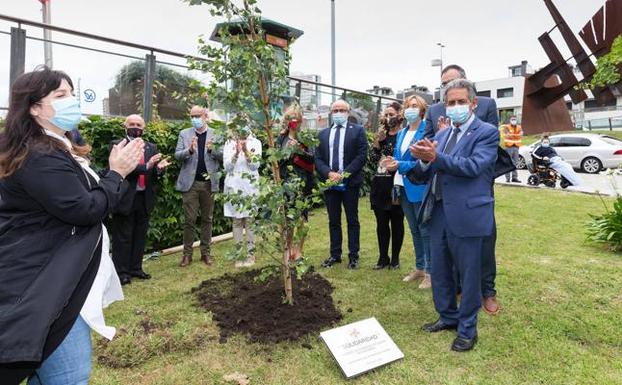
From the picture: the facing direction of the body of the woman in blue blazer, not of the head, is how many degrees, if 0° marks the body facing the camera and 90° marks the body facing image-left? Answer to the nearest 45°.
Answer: approximately 45°

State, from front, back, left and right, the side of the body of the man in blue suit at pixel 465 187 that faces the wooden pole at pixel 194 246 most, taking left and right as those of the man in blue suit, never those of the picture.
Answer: right

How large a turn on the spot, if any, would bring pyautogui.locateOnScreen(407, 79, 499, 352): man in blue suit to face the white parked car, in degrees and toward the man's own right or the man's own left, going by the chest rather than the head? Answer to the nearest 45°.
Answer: approximately 135° to the man's own right

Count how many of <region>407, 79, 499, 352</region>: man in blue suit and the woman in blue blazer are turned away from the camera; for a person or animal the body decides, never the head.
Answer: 0

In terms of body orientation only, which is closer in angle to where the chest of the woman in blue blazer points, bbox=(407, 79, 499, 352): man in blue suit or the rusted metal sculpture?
the man in blue suit

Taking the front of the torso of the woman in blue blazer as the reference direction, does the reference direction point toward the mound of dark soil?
yes

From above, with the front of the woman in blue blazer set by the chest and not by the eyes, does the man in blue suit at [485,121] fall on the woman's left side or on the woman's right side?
on the woman's left side

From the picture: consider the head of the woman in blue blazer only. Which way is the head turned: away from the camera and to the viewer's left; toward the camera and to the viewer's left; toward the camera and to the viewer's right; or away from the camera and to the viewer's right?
toward the camera and to the viewer's left

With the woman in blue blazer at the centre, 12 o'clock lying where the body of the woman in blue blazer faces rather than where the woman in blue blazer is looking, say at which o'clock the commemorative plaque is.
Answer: The commemorative plaque is roughly at 11 o'clock from the woman in blue blazer.

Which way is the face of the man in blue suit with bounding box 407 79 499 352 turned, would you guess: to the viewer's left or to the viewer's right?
to the viewer's left

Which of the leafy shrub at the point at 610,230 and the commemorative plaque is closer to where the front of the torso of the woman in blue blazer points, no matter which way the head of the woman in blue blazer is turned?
the commemorative plaque
